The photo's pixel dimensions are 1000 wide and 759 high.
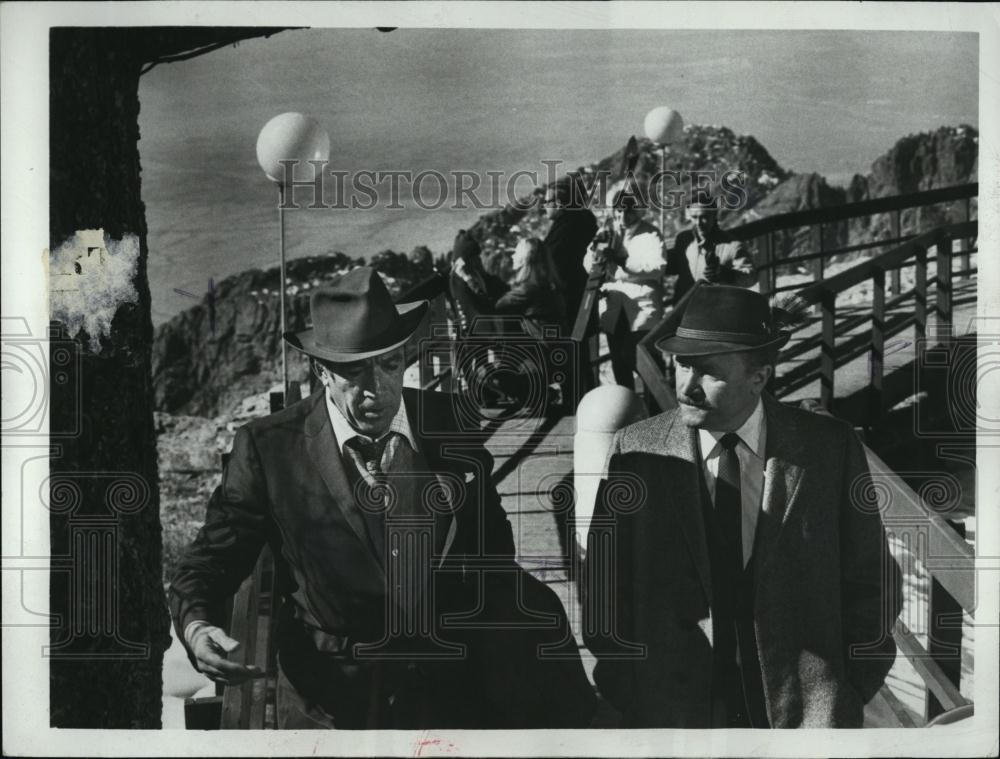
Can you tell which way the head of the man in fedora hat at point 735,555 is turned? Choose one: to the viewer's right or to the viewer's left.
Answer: to the viewer's left

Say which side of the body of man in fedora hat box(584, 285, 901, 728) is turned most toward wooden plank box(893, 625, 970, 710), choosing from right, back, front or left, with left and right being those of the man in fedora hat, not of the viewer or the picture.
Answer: left

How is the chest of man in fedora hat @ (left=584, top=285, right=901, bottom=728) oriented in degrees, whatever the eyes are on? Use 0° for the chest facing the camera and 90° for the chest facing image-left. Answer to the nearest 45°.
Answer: approximately 0°

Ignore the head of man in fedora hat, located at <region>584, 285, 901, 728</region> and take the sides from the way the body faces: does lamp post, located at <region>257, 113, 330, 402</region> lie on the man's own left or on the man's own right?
on the man's own right

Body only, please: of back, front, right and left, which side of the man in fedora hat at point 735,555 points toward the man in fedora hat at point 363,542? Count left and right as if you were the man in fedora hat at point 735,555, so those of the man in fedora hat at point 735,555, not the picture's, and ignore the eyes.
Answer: right

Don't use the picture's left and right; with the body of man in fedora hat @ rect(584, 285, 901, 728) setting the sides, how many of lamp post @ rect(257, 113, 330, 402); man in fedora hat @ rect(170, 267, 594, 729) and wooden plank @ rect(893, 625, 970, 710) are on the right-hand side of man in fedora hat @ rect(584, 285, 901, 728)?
2
